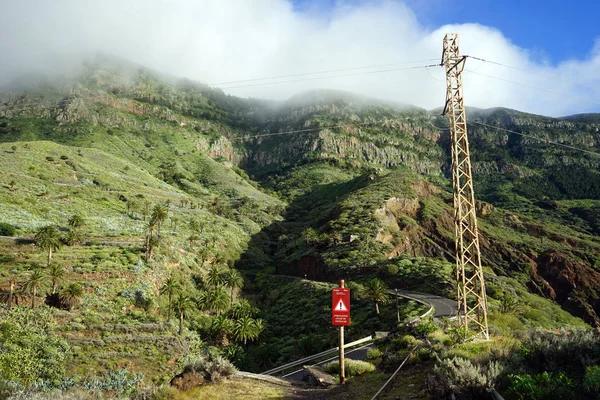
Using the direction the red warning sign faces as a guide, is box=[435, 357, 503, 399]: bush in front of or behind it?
in front

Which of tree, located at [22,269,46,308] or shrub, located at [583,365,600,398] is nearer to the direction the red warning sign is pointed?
the shrub

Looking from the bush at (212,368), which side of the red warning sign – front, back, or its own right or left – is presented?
right

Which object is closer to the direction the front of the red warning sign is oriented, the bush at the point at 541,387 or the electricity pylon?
the bush

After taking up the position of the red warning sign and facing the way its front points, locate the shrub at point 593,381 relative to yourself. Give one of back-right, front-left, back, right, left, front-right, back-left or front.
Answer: front-left

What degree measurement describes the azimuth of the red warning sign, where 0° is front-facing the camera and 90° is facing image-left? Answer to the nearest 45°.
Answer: approximately 0°
